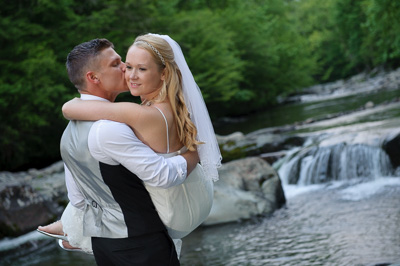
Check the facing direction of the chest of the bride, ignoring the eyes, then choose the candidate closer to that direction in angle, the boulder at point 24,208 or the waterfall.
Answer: the boulder

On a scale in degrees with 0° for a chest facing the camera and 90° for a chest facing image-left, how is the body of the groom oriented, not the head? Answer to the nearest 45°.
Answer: approximately 225°

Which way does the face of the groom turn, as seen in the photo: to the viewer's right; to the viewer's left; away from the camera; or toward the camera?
to the viewer's right

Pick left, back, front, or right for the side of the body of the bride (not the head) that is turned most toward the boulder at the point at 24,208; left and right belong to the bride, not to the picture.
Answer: front

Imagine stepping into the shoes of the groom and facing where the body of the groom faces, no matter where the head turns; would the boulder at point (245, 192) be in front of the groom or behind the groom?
in front

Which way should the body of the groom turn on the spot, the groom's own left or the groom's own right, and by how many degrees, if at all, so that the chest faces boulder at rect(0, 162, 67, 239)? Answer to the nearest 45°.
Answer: approximately 45° to the groom's own left
